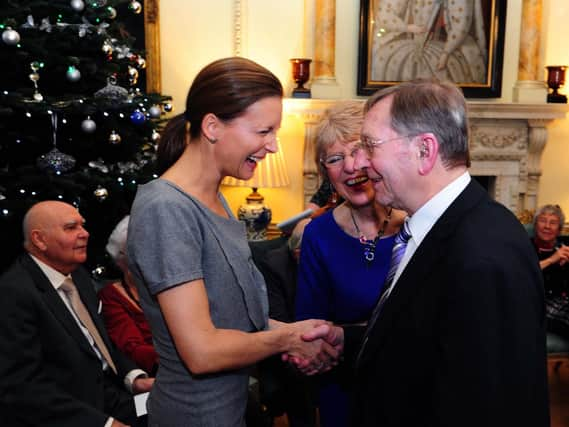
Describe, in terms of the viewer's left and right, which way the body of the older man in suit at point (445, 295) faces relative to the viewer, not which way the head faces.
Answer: facing to the left of the viewer

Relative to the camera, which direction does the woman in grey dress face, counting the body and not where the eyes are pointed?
to the viewer's right

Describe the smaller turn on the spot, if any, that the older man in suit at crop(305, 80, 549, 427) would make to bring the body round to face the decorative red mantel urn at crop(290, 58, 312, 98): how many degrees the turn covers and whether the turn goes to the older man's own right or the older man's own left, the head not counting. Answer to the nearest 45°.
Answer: approximately 90° to the older man's own right

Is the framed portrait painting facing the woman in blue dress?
yes

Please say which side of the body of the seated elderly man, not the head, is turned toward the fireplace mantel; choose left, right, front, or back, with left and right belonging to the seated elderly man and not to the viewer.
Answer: left

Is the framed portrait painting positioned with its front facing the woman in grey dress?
yes

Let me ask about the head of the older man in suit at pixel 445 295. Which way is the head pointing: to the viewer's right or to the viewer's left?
to the viewer's left

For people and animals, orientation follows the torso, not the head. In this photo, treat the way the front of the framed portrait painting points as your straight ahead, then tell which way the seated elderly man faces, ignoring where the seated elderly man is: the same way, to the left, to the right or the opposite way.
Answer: to the left

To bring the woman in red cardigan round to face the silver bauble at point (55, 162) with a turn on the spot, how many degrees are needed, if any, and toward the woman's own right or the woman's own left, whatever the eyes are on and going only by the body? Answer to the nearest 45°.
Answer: approximately 180°

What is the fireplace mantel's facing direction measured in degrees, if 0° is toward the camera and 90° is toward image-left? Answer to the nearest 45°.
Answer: approximately 0°
